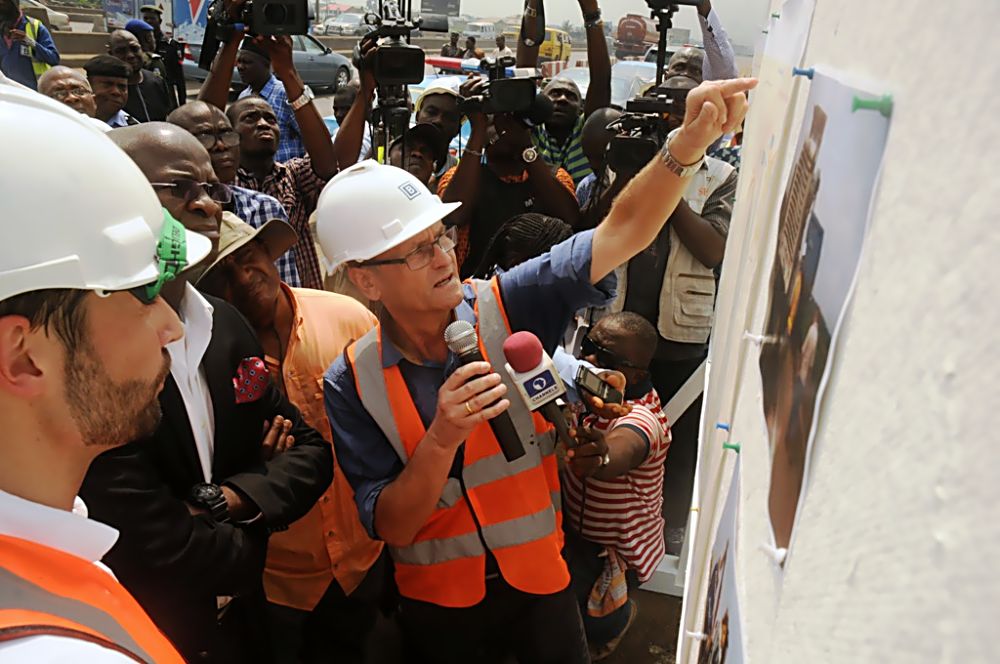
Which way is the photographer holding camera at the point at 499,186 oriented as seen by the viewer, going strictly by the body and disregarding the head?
toward the camera

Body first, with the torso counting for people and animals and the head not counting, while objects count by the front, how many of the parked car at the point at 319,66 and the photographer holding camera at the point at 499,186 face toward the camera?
1

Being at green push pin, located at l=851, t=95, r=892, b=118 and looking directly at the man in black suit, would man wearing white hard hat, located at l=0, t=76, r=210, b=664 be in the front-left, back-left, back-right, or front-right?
front-left

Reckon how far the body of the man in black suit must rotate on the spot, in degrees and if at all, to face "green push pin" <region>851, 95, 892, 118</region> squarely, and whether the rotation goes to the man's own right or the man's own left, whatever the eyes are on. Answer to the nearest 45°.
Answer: approximately 45° to the man's own right

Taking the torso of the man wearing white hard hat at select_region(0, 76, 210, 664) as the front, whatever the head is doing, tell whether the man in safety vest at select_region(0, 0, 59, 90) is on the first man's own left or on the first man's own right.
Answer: on the first man's own left

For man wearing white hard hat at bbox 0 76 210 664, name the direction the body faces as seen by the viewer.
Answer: to the viewer's right

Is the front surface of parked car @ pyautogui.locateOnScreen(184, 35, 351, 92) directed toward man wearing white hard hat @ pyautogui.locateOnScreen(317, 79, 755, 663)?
no

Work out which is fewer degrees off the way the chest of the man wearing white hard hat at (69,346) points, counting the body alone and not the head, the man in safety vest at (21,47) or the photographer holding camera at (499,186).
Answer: the photographer holding camera

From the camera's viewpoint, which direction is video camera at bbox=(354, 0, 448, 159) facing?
toward the camera

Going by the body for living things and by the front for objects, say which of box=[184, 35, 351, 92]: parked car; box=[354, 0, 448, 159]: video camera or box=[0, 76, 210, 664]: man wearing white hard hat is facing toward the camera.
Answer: the video camera

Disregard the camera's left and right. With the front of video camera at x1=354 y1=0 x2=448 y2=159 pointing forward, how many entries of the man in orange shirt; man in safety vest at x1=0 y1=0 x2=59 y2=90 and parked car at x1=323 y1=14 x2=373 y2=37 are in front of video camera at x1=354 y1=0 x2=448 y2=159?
1

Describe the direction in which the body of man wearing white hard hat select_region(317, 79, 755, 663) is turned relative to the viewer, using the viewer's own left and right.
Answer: facing the viewer and to the right of the viewer

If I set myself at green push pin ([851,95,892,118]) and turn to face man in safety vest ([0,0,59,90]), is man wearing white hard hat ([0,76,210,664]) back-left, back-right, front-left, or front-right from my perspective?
front-left

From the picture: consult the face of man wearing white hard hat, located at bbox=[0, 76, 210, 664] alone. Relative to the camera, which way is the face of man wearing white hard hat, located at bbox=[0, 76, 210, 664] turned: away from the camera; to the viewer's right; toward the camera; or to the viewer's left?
to the viewer's right

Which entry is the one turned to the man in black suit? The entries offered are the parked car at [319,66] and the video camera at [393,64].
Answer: the video camera
